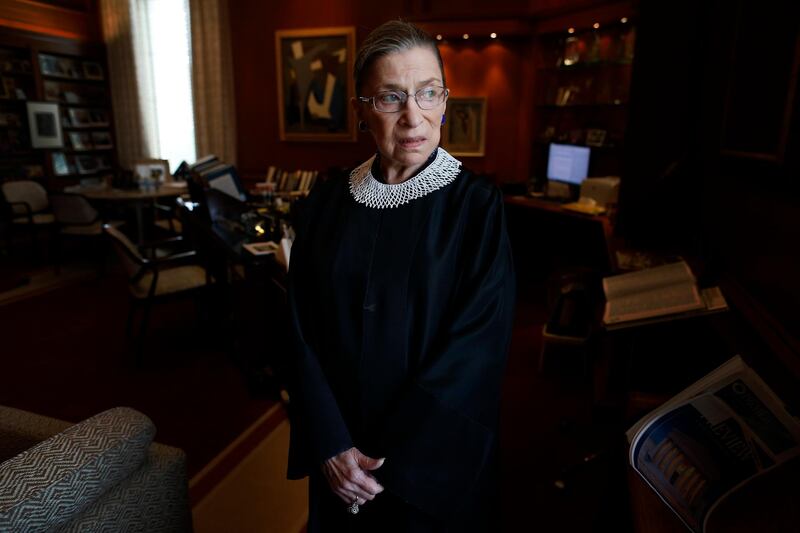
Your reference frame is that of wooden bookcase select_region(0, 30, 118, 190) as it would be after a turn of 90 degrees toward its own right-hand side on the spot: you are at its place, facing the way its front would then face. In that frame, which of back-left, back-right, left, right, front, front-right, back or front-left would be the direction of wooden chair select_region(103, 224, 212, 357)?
front-left

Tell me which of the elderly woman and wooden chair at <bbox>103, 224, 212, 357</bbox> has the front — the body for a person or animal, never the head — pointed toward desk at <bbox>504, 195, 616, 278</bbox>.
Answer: the wooden chair

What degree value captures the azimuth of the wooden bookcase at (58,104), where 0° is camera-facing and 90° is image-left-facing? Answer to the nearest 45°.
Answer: approximately 315°

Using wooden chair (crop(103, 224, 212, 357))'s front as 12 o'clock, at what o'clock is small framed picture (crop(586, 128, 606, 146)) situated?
The small framed picture is roughly at 12 o'clock from the wooden chair.

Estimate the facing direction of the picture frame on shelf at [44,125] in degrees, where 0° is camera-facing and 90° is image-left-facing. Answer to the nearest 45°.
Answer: approximately 315°

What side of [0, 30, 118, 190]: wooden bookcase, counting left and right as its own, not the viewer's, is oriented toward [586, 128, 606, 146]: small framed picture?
front

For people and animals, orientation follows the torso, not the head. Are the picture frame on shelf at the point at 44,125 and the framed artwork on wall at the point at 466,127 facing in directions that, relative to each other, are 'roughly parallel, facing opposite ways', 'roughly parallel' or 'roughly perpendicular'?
roughly perpendicular

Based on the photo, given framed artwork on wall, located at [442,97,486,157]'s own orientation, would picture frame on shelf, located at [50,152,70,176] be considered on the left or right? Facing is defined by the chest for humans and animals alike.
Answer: on its right

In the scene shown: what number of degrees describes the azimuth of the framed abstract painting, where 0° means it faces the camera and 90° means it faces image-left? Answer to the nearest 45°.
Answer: approximately 0°

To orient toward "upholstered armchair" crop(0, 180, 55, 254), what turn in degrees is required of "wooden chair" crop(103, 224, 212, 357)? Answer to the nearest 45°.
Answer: approximately 90° to its left

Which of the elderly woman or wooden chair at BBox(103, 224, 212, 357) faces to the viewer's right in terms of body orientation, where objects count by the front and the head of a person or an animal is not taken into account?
the wooden chair

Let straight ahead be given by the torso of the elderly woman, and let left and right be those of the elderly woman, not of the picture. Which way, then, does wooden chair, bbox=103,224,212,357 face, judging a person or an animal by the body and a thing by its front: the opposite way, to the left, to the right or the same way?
to the left
